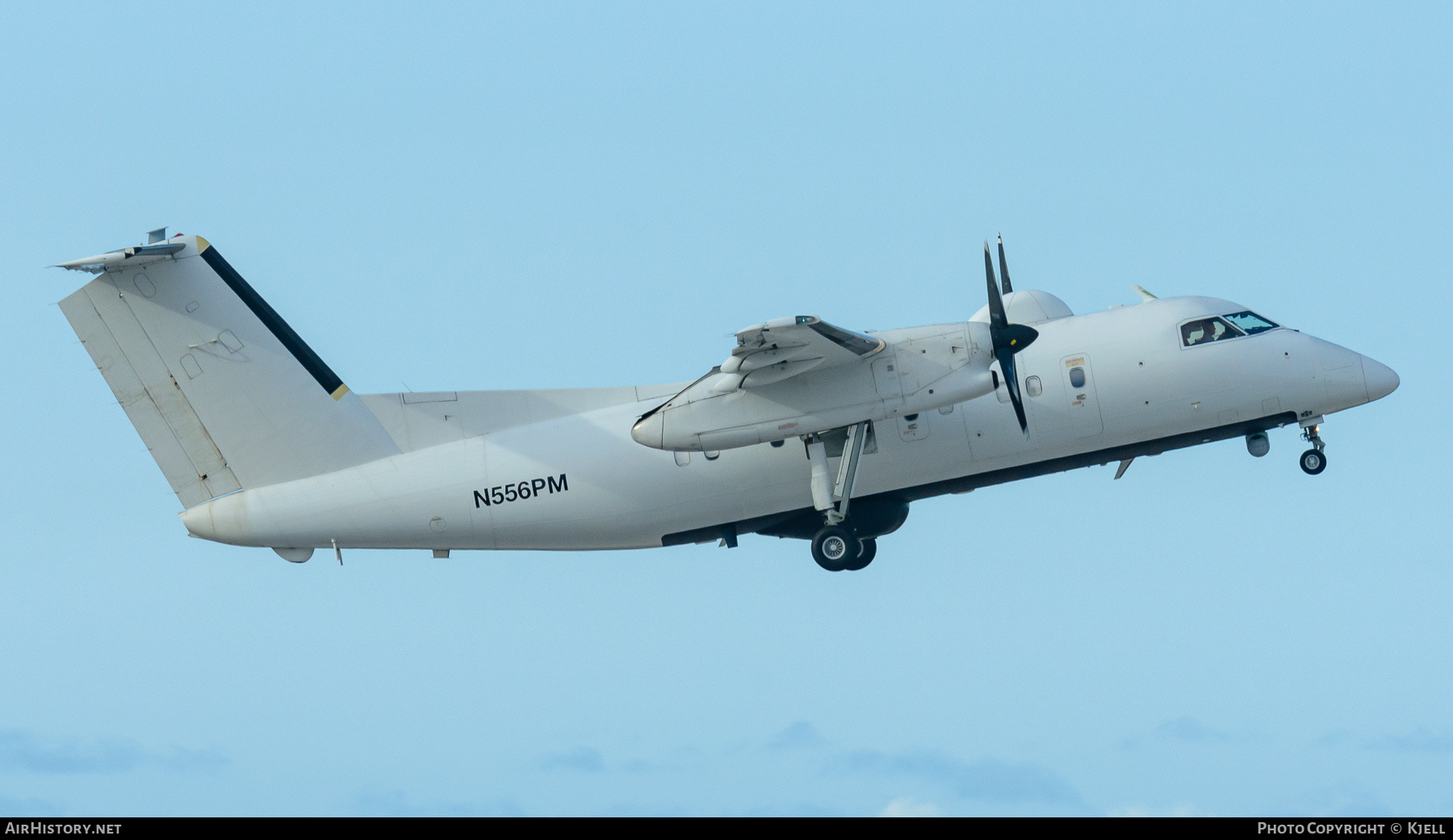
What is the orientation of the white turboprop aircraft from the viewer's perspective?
to the viewer's right
